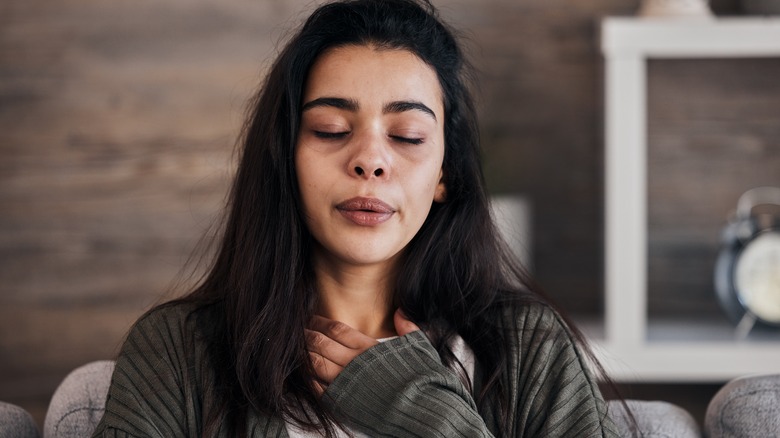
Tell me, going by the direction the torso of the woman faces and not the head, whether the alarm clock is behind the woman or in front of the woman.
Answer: behind

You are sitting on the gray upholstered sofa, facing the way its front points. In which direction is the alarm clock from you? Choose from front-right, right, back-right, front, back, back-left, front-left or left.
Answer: back-left

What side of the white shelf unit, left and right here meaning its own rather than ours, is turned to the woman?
front

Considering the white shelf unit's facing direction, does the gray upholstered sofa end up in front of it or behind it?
in front

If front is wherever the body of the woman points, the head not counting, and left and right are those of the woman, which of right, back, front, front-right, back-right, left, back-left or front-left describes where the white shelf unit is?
back-left

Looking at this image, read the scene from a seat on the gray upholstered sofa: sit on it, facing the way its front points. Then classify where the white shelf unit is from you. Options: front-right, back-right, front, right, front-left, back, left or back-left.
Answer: back-left

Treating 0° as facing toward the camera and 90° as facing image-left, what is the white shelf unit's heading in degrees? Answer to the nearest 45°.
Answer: approximately 0°
